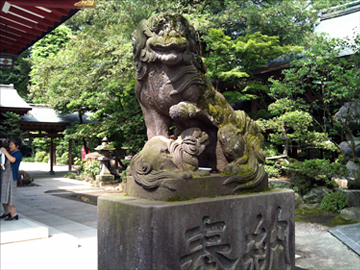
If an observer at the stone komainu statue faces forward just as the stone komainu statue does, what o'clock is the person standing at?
The person standing is roughly at 3 o'clock from the stone komainu statue.

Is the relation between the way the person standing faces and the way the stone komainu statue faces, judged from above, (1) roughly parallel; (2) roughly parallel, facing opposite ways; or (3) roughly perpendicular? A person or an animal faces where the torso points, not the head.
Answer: roughly parallel

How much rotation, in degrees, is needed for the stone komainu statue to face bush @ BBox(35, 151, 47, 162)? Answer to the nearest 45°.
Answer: approximately 90° to its right

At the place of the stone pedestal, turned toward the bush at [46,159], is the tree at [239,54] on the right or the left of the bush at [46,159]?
right

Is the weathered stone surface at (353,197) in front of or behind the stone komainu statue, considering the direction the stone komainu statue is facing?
behind

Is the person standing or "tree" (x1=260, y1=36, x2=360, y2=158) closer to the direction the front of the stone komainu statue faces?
the person standing

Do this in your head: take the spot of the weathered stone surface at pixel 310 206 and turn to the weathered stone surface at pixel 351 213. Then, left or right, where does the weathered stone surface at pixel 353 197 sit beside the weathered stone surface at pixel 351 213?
left

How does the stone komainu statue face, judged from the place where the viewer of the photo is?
facing the viewer and to the left of the viewer

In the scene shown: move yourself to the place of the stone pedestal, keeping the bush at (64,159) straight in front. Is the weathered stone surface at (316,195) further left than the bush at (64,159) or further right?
right
